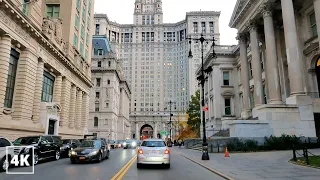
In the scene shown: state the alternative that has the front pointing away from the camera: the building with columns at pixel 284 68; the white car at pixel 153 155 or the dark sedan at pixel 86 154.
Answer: the white car

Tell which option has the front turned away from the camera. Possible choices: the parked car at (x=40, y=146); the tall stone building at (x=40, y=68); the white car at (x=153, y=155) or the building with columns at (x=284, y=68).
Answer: the white car

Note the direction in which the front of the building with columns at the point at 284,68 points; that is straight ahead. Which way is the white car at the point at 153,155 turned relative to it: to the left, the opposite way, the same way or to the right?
to the right

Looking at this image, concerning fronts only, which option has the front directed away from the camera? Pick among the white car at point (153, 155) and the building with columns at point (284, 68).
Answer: the white car

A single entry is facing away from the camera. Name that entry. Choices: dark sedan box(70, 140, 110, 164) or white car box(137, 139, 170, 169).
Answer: the white car

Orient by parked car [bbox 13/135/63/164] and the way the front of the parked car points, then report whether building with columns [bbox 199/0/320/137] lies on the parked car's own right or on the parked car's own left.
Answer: on the parked car's own left

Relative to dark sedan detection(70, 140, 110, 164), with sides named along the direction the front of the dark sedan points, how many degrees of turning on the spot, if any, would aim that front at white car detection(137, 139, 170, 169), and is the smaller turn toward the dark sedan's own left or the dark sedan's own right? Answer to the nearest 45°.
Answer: approximately 90° to the dark sedan's own left

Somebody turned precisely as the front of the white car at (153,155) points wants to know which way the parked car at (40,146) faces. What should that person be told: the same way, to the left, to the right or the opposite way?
the opposite way

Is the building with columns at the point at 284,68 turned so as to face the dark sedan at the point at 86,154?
yes

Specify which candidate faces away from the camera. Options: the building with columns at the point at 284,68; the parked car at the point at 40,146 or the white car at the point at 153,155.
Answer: the white car

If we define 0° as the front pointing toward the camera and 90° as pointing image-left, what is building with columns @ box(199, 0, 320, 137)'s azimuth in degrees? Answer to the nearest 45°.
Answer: approximately 45°

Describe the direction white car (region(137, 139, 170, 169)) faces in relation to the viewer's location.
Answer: facing away from the viewer

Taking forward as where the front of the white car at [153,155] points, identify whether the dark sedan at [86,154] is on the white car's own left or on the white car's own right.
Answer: on the white car's own left
